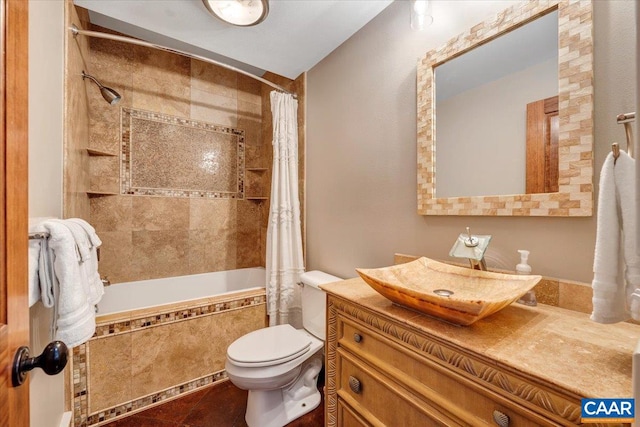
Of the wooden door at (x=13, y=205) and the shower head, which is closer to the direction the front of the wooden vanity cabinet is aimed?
the wooden door

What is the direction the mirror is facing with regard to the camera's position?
facing the viewer and to the left of the viewer

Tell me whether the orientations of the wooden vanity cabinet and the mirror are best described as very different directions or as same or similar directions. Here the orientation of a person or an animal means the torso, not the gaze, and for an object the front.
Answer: same or similar directions

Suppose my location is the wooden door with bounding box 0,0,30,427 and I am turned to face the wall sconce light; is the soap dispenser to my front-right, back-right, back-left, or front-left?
front-right

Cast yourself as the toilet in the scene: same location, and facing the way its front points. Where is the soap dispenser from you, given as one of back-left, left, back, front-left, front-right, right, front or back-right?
left

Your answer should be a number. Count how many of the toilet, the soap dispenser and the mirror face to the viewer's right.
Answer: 0

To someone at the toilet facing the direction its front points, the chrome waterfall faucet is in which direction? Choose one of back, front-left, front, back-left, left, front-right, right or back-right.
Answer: left

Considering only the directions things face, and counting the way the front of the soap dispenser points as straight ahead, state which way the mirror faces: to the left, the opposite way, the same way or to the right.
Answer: the same way

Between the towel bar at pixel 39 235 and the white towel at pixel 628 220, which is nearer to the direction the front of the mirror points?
the towel bar

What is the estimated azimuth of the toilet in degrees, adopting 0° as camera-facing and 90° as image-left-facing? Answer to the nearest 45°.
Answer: approximately 45°

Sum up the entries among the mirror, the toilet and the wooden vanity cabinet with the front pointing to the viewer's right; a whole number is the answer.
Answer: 0

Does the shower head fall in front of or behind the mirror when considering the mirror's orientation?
in front

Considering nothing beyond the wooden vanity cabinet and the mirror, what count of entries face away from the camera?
0
